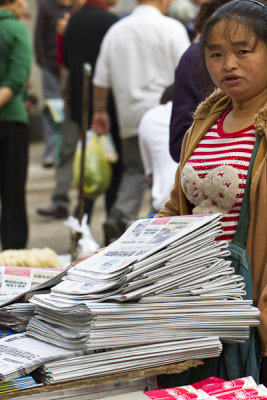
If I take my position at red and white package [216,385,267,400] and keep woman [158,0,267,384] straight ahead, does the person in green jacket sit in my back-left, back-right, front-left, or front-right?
front-left

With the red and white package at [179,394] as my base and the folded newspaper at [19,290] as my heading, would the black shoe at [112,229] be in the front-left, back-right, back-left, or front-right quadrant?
front-right

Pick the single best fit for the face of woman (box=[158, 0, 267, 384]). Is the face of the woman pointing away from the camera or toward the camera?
toward the camera
